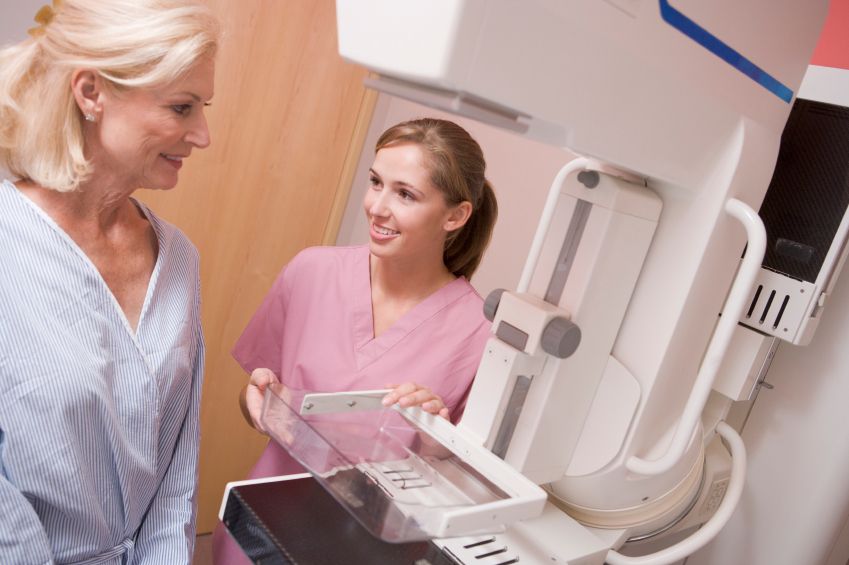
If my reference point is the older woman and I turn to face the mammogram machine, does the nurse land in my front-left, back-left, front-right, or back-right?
front-left

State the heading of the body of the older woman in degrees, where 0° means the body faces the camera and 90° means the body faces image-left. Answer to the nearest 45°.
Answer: approximately 315°

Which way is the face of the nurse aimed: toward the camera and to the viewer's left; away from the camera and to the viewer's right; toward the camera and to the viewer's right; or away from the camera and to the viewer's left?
toward the camera and to the viewer's left

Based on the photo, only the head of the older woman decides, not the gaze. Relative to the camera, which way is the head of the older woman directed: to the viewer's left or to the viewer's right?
to the viewer's right

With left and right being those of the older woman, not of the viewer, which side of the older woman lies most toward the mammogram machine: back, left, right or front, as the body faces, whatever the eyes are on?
front

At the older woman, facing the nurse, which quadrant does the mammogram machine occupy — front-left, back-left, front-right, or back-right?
front-right

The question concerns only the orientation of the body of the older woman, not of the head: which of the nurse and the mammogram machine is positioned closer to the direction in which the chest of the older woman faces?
the mammogram machine

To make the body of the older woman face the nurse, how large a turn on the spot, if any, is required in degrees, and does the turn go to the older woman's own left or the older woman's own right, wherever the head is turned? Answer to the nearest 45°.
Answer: approximately 45° to the older woman's own left
